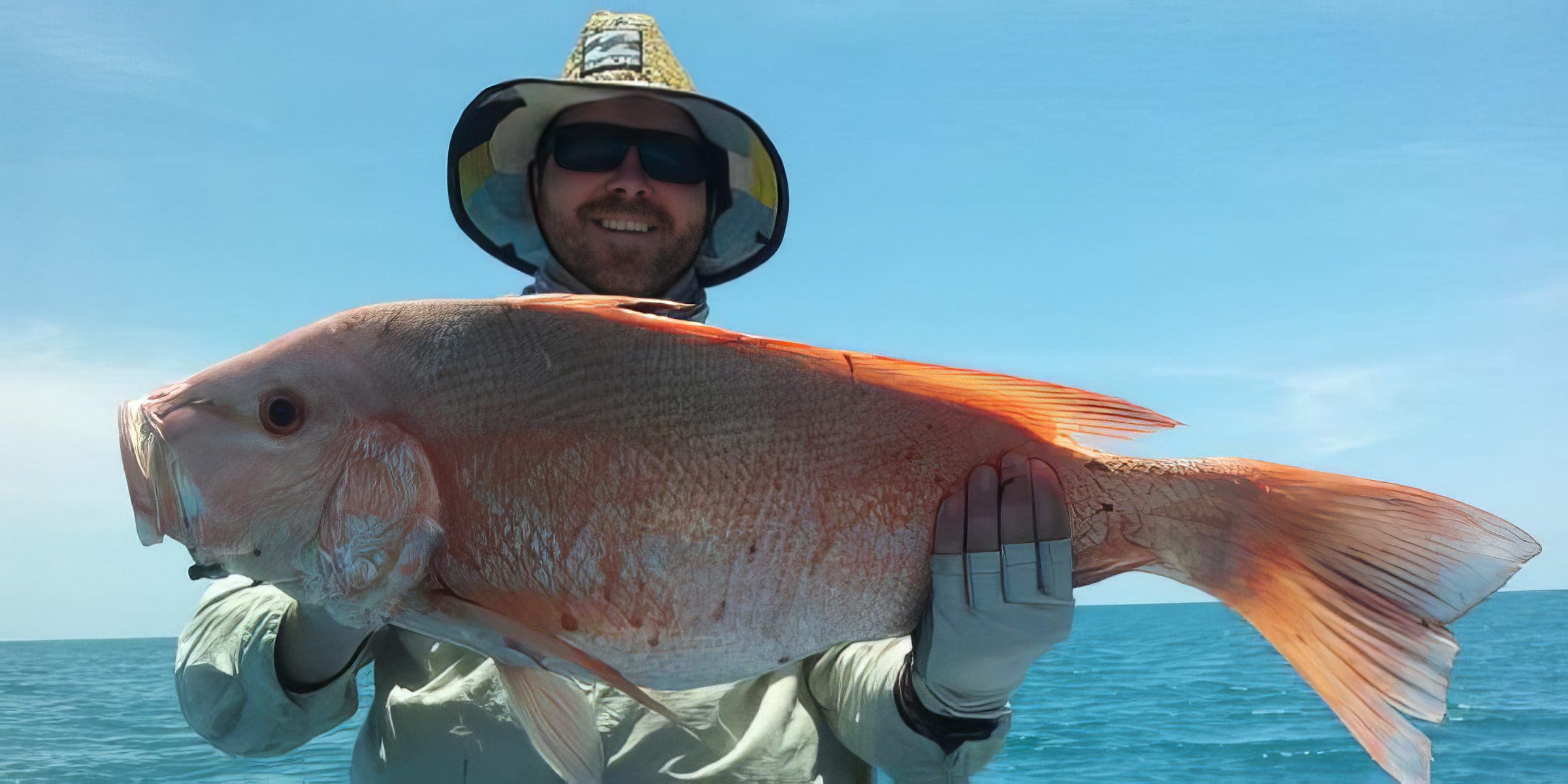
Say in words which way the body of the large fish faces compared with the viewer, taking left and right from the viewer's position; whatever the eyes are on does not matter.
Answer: facing to the left of the viewer
